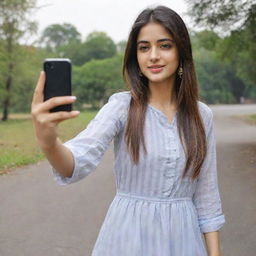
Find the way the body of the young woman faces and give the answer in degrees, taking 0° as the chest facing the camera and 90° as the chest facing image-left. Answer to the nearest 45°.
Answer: approximately 0°

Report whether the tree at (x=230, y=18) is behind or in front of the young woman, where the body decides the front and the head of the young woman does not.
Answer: behind

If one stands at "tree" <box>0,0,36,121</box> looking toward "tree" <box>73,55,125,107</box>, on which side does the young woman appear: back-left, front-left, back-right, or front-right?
back-right

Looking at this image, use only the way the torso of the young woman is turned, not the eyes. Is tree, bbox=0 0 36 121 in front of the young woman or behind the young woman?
behind

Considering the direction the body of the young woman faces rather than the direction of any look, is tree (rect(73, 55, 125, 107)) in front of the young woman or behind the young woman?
behind
